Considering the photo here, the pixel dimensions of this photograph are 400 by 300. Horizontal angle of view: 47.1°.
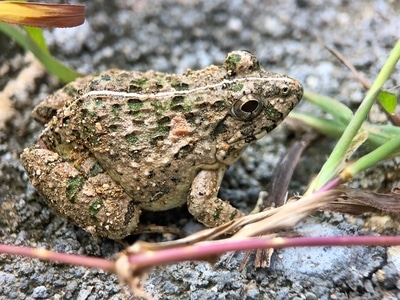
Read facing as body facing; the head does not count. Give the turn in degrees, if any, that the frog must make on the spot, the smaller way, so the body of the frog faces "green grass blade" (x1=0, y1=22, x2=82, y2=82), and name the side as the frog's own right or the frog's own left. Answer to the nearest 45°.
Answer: approximately 135° to the frog's own left

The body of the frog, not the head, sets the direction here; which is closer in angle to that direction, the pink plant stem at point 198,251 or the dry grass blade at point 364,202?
the dry grass blade

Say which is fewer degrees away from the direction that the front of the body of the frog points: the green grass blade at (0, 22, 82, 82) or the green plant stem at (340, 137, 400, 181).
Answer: the green plant stem

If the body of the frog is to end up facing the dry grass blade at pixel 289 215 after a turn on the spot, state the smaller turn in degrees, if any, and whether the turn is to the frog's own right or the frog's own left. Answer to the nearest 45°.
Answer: approximately 45° to the frog's own right

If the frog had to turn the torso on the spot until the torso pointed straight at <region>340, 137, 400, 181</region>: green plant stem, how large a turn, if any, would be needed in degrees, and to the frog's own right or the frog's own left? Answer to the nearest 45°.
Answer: approximately 45° to the frog's own right

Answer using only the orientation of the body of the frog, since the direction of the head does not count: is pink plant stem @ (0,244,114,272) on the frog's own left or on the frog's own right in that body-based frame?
on the frog's own right

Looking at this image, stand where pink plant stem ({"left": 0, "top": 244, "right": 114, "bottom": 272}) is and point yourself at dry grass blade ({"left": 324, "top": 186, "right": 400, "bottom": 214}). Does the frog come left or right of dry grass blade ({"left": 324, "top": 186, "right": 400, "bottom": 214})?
left

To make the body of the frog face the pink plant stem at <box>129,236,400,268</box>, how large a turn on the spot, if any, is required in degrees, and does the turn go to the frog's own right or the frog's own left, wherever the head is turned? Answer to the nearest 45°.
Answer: approximately 90° to the frog's own right

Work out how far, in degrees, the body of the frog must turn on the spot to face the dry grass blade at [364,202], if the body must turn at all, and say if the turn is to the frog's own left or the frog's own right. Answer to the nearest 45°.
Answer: approximately 45° to the frog's own right

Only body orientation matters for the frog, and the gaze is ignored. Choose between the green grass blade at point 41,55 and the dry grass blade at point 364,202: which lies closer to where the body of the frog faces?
the dry grass blade

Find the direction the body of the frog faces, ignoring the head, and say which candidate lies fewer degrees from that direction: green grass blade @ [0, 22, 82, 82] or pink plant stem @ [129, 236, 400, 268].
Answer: the pink plant stem

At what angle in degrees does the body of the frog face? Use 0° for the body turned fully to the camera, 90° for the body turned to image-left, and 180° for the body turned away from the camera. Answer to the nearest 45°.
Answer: approximately 270°
